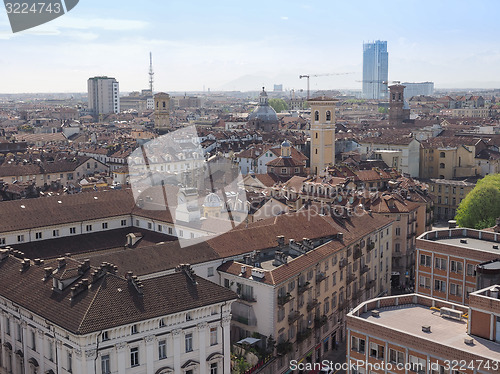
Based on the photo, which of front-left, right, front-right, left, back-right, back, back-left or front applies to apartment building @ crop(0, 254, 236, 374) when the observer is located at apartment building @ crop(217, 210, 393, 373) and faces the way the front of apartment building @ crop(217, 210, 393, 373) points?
right

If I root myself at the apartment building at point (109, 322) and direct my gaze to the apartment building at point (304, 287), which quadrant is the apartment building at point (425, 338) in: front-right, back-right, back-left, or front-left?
front-right

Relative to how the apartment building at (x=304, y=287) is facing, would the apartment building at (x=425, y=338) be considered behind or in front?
in front

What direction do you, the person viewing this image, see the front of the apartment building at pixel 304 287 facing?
facing the viewer and to the right of the viewer

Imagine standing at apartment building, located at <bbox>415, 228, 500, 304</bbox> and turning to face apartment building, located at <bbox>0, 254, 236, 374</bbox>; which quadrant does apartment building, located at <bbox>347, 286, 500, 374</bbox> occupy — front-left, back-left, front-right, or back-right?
front-left
